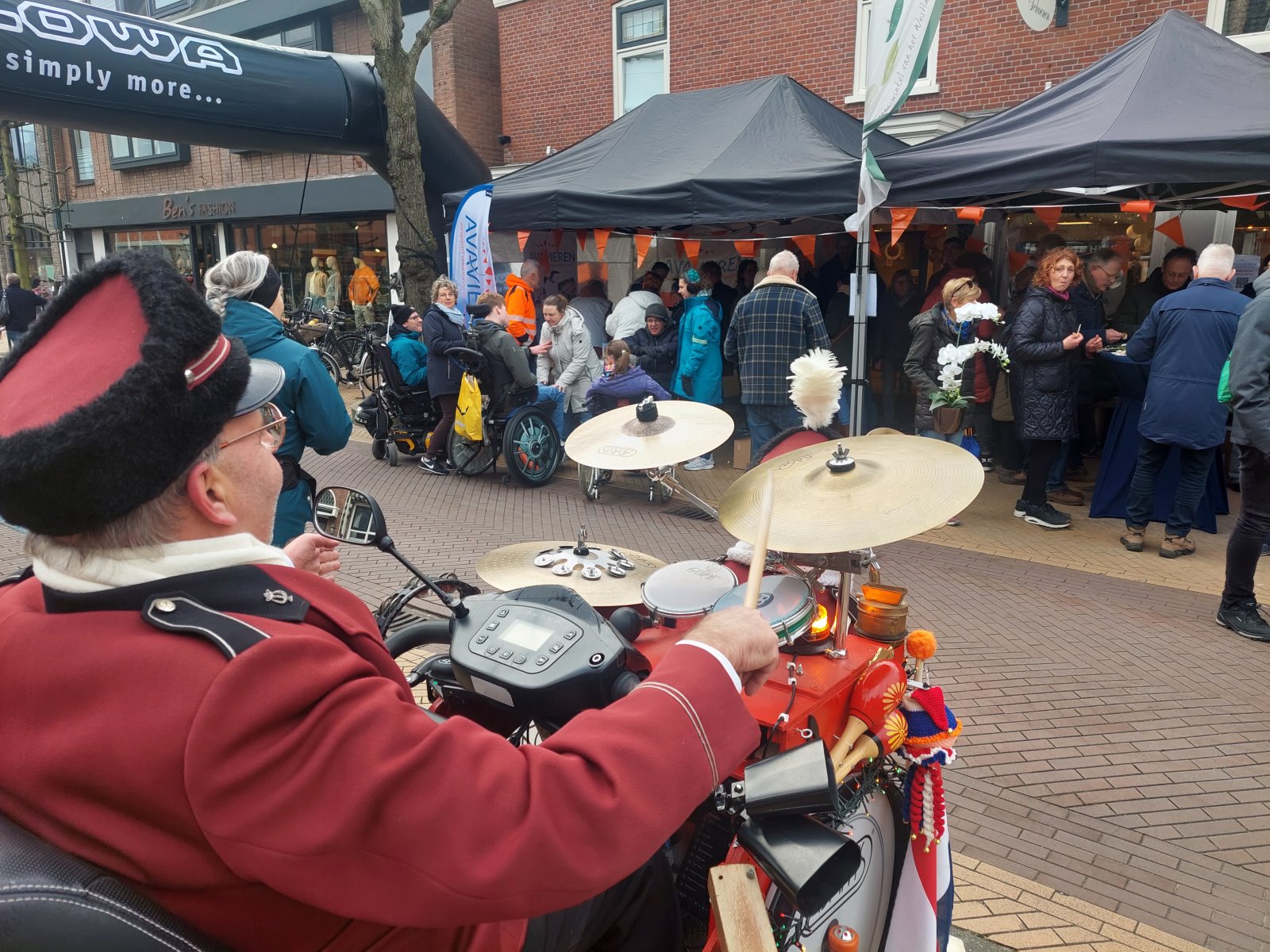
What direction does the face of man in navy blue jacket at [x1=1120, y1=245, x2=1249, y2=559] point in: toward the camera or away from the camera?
away from the camera

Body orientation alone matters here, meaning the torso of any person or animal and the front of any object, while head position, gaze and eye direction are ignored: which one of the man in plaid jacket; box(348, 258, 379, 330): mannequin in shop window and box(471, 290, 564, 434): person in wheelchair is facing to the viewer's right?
the person in wheelchair

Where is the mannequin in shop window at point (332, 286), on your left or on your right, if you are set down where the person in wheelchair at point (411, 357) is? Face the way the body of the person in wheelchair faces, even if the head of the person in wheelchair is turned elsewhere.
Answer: on your left

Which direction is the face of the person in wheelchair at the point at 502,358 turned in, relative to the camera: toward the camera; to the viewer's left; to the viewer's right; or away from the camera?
to the viewer's right

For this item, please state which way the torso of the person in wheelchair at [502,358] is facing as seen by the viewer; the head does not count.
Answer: to the viewer's right

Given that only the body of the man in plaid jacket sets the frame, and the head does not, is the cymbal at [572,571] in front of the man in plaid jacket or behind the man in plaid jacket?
behind

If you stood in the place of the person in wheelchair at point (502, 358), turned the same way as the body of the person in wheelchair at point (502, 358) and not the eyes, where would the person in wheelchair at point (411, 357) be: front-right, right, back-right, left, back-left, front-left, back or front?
back-left

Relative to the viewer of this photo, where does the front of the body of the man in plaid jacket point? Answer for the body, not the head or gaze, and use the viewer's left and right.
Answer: facing away from the viewer

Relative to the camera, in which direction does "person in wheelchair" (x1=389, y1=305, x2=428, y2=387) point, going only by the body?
to the viewer's right

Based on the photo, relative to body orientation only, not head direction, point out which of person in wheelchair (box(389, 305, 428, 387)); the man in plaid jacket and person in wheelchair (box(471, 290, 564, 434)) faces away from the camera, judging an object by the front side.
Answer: the man in plaid jacket

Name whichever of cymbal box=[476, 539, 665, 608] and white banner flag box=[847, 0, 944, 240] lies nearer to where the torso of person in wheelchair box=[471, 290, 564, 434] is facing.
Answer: the white banner flag

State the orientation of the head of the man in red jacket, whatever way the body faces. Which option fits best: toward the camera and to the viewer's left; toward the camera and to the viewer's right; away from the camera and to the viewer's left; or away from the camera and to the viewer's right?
away from the camera and to the viewer's right

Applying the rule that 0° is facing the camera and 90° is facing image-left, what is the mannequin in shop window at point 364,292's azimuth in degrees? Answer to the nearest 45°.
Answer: approximately 0°

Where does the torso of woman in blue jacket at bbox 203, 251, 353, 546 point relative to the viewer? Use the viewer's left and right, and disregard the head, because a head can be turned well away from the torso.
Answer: facing away from the viewer and to the right of the viewer
